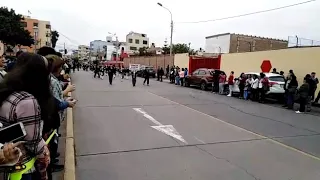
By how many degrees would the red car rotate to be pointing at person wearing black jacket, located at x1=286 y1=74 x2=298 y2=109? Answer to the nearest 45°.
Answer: approximately 180°

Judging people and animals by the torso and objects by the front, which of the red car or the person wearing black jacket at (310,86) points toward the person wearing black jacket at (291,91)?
the person wearing black jacket at (310,86)

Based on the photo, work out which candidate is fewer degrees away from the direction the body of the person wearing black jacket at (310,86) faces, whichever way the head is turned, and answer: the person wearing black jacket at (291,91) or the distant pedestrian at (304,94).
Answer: the person wearing black jacket

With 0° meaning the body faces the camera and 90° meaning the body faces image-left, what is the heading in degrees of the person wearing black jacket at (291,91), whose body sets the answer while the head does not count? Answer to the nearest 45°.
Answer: approximately 90°

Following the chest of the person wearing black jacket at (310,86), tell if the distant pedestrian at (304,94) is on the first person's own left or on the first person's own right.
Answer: on the first person's own left

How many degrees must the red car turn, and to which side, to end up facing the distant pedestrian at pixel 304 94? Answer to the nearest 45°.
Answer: approximately 180°

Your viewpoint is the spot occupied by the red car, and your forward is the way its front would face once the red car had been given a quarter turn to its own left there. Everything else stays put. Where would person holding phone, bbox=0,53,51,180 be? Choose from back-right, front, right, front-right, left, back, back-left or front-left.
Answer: front-left

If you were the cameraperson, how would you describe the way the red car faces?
facing away from the viewer and to the left of the viewer

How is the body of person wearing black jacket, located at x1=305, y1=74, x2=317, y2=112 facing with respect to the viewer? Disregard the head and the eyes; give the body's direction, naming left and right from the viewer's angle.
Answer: facing to the left of the viewer

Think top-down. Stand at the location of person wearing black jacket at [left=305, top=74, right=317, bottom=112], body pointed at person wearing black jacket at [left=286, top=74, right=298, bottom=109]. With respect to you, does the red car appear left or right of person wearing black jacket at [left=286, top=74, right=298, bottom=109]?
right

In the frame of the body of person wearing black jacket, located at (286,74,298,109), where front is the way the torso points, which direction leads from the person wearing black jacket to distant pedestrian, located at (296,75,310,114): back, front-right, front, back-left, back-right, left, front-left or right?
back-left

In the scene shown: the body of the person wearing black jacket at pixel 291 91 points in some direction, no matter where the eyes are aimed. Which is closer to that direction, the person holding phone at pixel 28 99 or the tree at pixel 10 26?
the tree

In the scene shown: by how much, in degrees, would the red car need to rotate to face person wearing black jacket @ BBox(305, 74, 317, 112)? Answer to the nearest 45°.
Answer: approximately 180°

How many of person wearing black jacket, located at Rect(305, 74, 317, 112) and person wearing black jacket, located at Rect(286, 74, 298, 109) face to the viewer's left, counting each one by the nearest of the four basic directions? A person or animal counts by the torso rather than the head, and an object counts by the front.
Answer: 2
